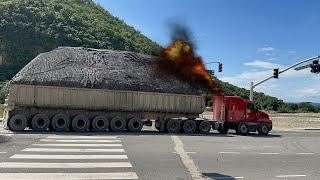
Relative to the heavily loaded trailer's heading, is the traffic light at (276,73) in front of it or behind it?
in front

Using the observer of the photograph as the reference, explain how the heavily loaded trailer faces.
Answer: facing to the right of the viewer

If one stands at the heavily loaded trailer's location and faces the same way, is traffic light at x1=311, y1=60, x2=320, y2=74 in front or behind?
in front
